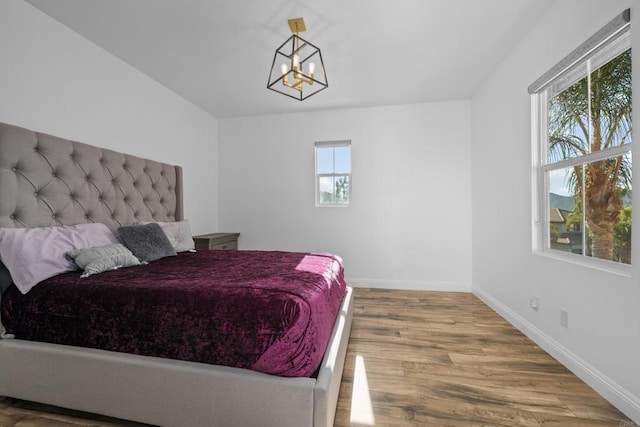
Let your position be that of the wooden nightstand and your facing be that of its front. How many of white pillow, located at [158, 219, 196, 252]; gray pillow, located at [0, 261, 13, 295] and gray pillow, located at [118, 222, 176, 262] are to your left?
0

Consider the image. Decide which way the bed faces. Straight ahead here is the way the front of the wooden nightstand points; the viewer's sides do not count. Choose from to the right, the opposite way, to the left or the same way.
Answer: the same way

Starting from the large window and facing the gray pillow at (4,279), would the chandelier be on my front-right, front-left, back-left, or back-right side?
front-right

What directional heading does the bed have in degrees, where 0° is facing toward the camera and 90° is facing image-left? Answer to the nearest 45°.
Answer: approximately 315°

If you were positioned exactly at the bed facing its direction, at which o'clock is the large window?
The large window is roughly at 11 o'clock from the bed.

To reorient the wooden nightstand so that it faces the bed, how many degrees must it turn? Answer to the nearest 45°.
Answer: approximately 45° to its right

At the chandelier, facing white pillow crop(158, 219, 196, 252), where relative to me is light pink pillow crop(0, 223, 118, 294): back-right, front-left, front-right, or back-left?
front-left

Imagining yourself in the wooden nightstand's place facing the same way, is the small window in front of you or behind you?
in front

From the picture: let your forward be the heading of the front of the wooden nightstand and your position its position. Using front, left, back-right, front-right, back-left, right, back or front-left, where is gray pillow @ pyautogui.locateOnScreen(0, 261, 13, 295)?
right

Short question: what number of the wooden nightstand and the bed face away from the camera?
0

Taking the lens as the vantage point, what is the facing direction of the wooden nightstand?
facing the viewer and to the right of the viewer

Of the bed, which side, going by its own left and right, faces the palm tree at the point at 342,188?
left

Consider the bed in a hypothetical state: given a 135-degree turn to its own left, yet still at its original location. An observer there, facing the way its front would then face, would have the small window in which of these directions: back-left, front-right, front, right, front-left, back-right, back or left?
front-right
